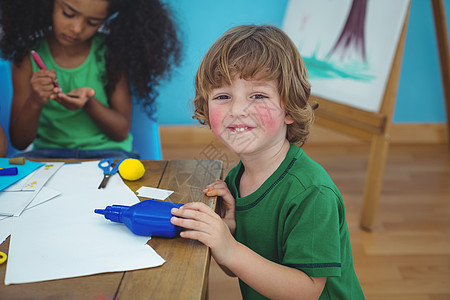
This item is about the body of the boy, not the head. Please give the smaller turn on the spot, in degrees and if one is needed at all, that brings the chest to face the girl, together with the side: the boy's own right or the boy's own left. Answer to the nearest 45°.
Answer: approximately 90° to the boy's own right

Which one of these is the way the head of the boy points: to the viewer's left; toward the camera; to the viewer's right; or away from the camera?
toward the camera

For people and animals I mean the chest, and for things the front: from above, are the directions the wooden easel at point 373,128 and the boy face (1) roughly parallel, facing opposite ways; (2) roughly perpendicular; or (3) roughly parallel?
roughly parallel

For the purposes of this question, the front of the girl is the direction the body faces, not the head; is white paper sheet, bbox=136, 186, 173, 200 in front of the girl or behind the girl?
in front

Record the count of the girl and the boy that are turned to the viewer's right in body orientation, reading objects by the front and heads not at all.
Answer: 0

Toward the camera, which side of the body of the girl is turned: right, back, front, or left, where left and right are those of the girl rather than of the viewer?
front

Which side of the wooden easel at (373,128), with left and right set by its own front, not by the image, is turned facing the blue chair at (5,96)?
front

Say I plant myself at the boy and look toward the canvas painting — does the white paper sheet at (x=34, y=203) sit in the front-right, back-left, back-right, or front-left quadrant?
back-left

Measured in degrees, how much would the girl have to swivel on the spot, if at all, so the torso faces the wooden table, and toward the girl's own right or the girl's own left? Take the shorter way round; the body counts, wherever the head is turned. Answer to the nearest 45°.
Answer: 0° — they already face it

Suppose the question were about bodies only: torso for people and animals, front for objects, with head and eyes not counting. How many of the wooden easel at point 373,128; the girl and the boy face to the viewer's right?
0
